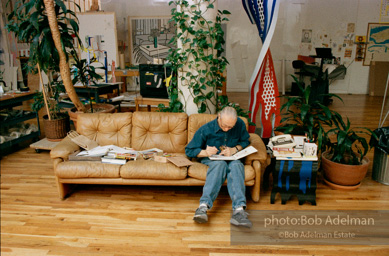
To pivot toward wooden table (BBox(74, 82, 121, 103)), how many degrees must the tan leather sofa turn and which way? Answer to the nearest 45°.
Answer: approximately 180°

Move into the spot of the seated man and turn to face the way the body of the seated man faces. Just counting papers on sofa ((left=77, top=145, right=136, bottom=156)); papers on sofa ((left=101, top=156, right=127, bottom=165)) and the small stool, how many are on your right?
2

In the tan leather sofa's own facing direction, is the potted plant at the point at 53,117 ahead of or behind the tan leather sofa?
behind

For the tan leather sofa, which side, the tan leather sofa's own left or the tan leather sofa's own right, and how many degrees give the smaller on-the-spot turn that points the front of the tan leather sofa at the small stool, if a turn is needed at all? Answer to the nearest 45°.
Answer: approximately 90° to the tan leather sofa's own left

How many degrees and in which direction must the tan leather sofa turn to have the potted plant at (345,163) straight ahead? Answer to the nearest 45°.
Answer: approximately 90° to its left

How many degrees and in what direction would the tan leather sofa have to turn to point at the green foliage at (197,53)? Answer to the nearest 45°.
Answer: approximately 135° to its left

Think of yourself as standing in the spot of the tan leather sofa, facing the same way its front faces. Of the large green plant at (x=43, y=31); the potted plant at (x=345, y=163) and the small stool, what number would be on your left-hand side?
2

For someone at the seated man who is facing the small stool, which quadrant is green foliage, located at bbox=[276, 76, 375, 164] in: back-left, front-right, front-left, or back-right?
front-left

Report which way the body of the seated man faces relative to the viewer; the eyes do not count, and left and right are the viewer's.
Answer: facing the viewer

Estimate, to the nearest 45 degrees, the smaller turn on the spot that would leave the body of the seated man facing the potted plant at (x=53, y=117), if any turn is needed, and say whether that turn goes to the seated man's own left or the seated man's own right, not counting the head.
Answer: approximately 135° to the seated man's own right

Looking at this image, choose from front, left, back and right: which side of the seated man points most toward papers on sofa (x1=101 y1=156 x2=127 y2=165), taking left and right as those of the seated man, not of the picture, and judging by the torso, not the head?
right

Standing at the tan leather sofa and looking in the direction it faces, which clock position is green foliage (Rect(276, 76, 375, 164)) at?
The green foliage is roughly at 9 o'clock from the tan leather sofa.

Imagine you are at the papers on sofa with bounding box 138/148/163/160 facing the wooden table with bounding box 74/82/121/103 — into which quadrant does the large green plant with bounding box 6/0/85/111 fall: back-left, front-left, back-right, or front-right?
front-left
